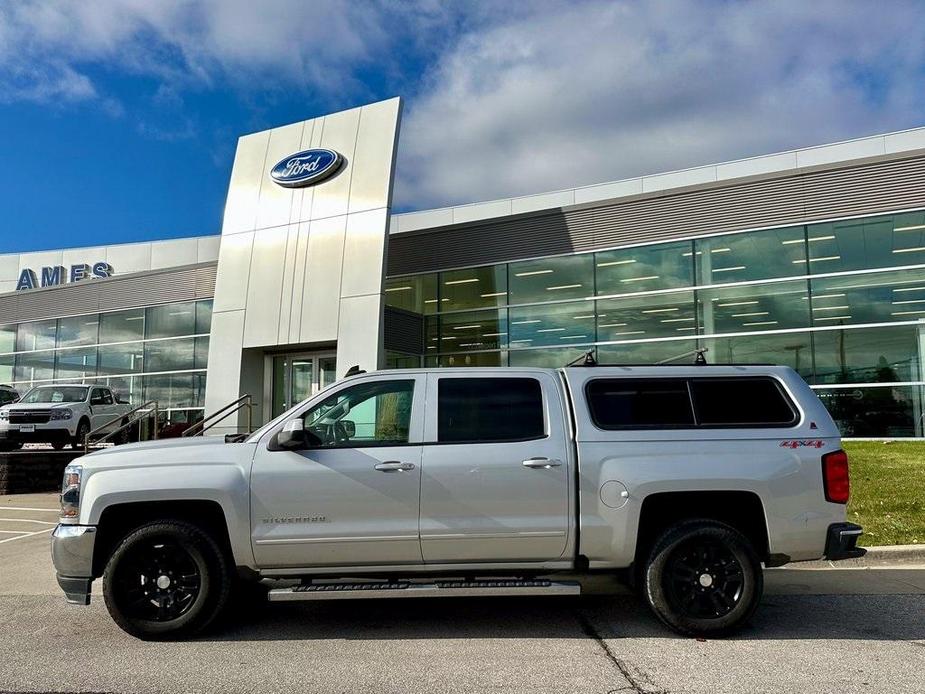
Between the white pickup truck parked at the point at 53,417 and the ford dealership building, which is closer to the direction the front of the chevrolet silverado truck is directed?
the white pickup truck parked

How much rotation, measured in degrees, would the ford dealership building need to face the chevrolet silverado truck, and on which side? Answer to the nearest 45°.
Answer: approximately 45° to its left

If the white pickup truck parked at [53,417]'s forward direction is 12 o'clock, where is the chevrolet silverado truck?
The chevrolet silverado truck is roughly at 10 o'clock from the white pickup truck parked.

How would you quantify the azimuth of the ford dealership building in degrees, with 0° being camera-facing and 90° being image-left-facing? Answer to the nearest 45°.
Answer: approximately 45°

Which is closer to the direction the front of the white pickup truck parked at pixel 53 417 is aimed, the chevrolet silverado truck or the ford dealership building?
the chevrolet silverado truck

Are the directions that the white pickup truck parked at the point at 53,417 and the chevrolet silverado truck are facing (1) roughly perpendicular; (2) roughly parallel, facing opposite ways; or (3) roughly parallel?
roughly perpendicular

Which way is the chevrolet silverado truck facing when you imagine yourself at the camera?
facing to the left of the viewer

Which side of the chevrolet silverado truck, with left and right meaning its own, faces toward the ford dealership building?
right
